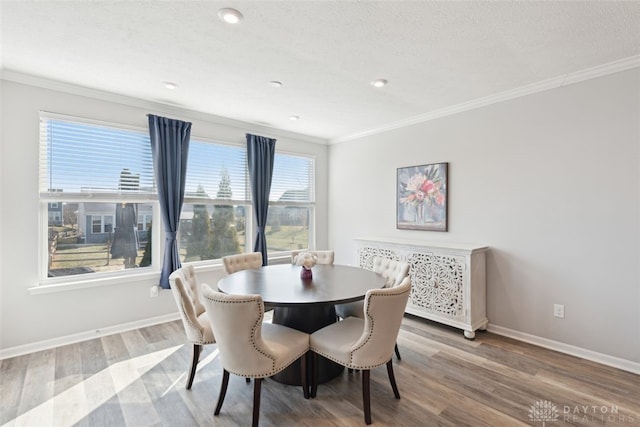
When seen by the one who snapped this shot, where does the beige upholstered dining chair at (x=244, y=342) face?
facing away from the viewer and to the right of the viewer

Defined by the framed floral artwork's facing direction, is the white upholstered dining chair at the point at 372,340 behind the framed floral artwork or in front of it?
in front

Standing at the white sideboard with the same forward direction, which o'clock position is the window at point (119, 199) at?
The window is roughly at 1 o'clock from the white sideboard.

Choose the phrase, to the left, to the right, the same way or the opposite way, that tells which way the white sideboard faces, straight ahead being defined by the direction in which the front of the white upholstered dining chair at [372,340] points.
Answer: to the left

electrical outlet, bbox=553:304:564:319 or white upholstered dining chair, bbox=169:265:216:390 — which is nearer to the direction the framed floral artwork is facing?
the white upholstered dining chair

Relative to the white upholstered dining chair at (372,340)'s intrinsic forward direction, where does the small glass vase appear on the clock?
The small glass vase is roughly at 12 o'clock from the white upholstered dining chair.

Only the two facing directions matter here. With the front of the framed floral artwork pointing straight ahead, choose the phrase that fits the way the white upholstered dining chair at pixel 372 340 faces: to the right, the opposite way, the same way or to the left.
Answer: to the right

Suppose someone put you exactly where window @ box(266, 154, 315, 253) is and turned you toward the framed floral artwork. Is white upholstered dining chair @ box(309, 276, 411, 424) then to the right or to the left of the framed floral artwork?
right

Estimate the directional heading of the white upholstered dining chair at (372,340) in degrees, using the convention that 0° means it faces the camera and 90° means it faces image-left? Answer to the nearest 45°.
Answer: approximately 135°
